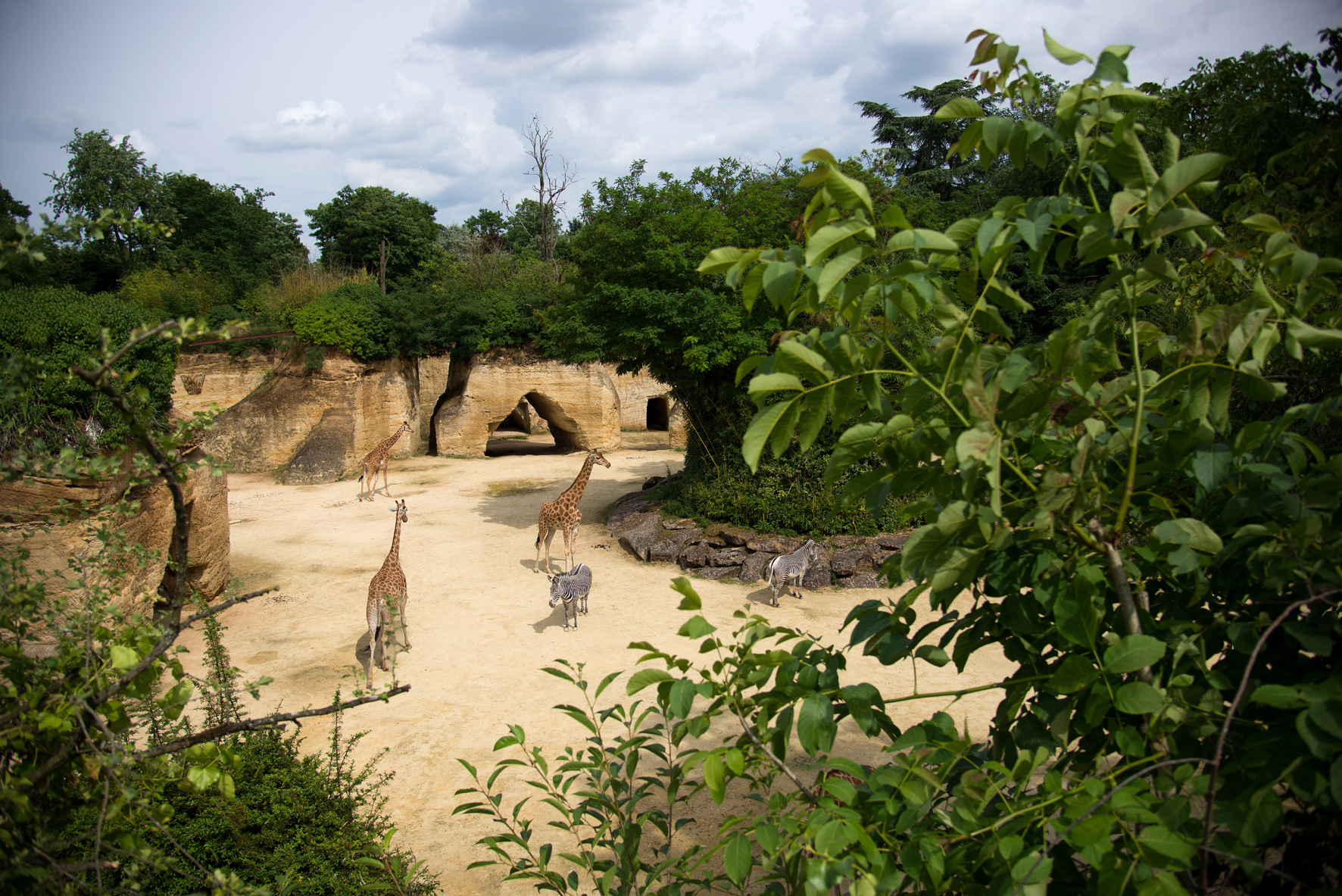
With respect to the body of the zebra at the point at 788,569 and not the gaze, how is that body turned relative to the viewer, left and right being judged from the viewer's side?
facing away from the viewer and to the right of the viewer

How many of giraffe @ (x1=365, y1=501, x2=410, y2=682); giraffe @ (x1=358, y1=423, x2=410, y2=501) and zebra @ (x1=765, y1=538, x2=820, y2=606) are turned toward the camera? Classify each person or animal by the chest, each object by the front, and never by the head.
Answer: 0

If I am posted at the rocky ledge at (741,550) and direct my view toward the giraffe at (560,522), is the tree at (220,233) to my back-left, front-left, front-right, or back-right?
front-right

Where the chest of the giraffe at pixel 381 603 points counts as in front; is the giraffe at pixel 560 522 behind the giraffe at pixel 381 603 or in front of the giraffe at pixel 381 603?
in front

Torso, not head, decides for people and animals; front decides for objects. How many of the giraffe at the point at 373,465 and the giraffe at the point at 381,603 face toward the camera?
0

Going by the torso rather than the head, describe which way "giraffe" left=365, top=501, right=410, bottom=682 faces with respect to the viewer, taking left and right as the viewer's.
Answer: facing away from the viewer and to the right of the viewer

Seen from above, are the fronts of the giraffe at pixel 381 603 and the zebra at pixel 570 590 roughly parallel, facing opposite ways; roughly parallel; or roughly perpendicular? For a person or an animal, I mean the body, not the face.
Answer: roughly parallel, facing opposite ways

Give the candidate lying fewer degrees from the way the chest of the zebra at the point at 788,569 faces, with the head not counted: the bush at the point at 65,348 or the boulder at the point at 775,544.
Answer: the boulder

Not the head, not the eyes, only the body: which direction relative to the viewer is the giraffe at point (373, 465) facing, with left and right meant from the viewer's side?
facing away from the viewer and to the right of the viewer
